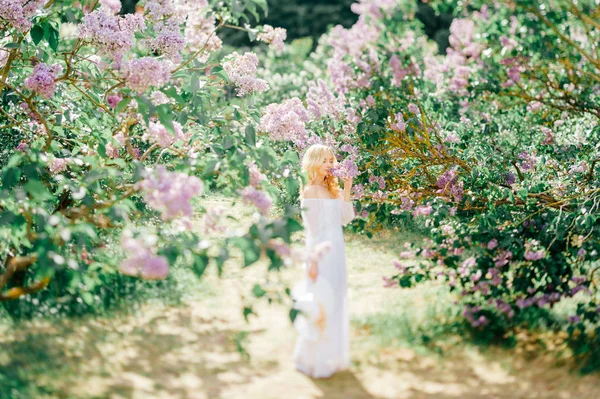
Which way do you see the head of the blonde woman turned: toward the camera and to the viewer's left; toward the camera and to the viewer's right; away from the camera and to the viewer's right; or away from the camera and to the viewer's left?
toward the camera and to the viewer's right

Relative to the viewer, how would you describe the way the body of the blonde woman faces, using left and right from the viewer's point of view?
facing the viewer and to the right of the viewer
